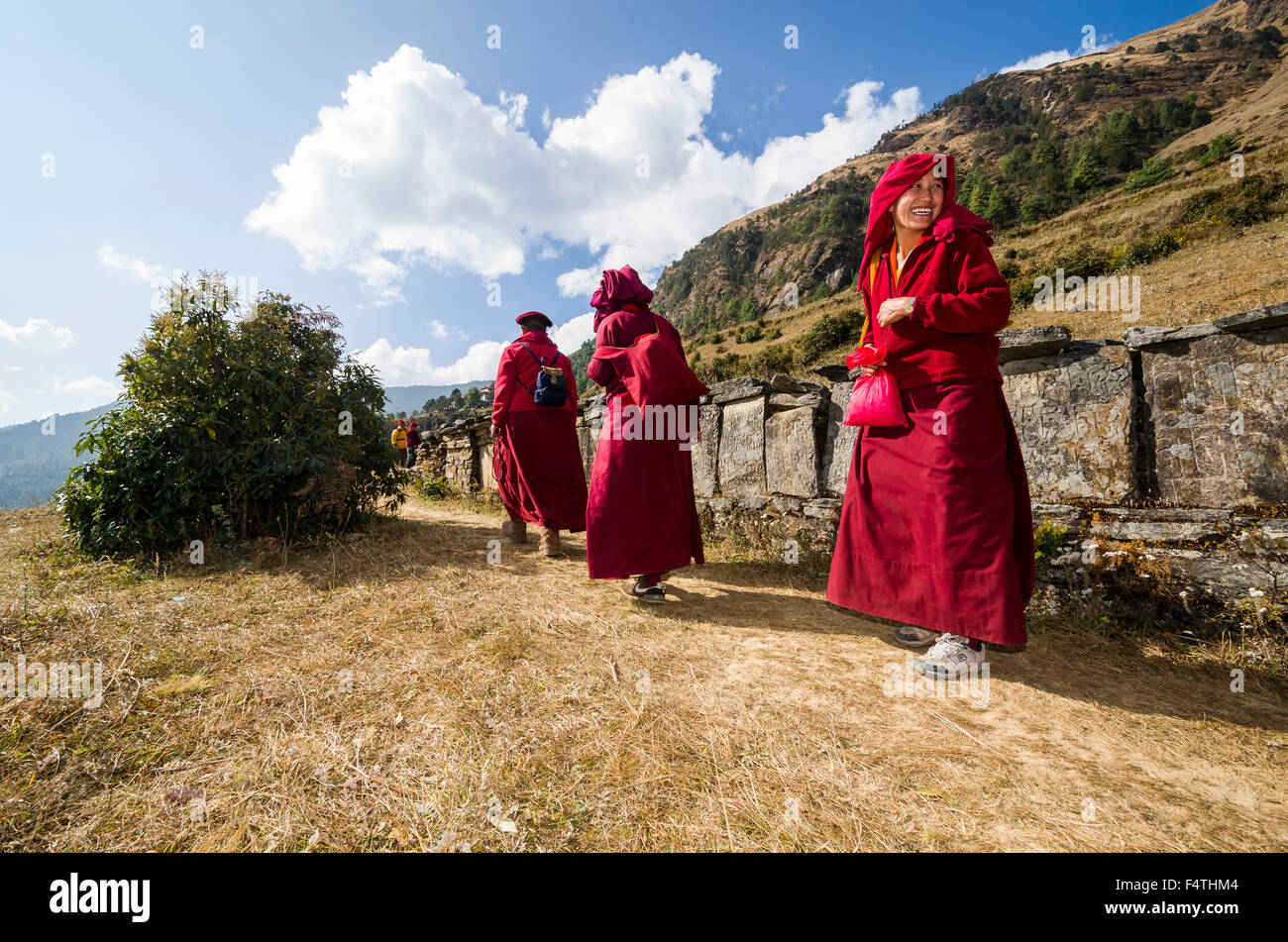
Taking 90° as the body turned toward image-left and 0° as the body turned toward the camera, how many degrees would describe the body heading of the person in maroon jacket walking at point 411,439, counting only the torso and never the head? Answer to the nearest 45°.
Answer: approximately 180°

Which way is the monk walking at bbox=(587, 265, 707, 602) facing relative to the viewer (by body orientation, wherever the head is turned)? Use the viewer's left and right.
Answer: facing away from the viewer and to the left of the viewer

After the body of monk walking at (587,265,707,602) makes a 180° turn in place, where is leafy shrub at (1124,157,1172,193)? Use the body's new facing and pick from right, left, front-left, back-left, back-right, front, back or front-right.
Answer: left

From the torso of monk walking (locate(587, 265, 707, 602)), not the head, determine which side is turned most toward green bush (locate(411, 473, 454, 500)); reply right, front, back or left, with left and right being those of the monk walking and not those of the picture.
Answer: front

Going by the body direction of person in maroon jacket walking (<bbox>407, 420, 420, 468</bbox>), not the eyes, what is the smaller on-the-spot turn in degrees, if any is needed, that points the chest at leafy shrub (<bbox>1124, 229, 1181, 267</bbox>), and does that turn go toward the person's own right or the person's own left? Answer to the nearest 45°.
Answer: approximately 90° to the person's own right

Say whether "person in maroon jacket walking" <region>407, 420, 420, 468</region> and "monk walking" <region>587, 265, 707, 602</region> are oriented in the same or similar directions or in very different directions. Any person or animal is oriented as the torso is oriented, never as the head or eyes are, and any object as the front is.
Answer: same or similar directions

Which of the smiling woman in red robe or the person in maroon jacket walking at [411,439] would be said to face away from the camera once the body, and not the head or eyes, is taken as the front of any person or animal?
the person in maroon jacket walking

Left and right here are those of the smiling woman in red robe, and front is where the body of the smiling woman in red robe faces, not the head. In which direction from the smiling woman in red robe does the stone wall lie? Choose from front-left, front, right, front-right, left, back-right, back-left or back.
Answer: back

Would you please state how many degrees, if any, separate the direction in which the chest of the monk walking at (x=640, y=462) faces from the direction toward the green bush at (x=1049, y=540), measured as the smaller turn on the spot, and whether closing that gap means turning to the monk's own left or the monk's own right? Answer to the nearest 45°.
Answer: approximately 135° to the monk's own right

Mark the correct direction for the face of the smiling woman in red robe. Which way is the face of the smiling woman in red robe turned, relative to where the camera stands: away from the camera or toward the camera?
toward the camera
